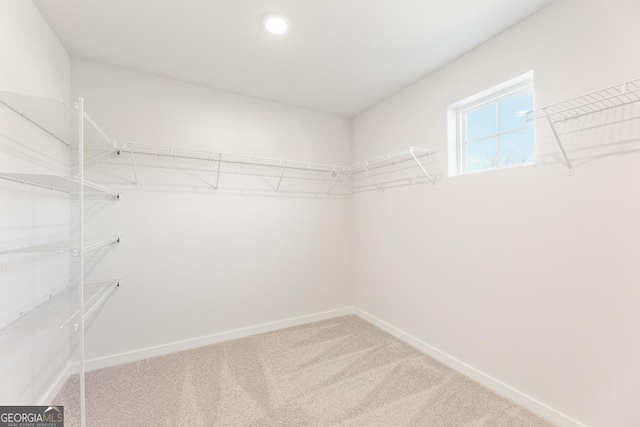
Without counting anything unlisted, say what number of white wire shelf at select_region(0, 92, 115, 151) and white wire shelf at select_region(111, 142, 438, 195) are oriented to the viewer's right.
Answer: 1

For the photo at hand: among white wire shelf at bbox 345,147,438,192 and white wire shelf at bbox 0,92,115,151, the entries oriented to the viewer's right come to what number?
1

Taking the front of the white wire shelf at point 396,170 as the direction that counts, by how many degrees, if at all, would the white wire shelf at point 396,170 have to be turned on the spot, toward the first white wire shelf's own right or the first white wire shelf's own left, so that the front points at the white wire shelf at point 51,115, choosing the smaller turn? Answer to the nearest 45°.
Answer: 0° — it already faces it

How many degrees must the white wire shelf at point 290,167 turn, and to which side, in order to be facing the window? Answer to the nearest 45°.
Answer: approximately 45° to its left

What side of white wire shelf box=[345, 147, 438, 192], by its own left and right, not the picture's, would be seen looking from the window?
left

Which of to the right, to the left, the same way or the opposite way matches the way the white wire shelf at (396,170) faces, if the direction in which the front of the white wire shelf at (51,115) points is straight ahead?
the opposite way

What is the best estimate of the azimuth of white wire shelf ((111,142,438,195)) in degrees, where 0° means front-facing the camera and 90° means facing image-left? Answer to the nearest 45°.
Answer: approximately 0°

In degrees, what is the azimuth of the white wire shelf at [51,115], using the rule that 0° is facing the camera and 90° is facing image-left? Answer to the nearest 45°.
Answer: approximately 270°
